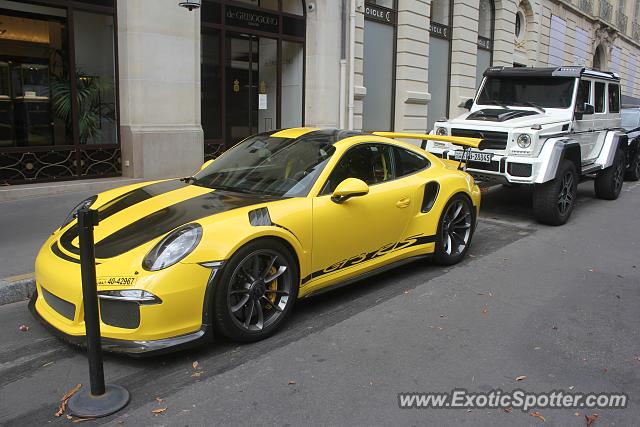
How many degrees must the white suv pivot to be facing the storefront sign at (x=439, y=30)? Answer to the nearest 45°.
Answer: approximately 135° to its right

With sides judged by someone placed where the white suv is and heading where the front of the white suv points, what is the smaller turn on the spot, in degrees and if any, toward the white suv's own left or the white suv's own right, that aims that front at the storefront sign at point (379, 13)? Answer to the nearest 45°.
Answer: approximately 90° to the white suv's own right

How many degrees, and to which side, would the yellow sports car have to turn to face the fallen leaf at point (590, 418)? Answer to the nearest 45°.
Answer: approximately 90° to its left

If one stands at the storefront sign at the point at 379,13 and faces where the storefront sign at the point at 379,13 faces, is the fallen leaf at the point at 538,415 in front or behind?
in front

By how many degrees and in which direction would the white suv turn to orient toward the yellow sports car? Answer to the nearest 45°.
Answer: approximately 45° to its left

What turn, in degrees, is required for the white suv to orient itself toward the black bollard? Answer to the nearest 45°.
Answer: approximately 45° to its left

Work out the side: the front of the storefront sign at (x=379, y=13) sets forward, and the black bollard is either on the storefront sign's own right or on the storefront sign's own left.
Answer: on the storefront sign's own right

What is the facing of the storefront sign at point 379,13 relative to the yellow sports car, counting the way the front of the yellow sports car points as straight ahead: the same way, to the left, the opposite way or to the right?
to the left

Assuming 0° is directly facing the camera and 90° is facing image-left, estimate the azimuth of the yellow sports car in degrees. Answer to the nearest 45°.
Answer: approximately 45°

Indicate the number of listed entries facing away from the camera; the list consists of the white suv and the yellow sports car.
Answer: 0

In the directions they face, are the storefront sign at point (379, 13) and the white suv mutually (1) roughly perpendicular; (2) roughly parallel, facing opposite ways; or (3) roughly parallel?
roughly perpendicular

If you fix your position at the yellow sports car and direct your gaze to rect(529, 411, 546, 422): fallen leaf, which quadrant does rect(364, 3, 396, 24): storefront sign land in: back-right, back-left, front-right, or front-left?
back-left

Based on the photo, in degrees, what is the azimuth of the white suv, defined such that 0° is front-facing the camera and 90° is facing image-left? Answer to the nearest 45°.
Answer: approximately 45°

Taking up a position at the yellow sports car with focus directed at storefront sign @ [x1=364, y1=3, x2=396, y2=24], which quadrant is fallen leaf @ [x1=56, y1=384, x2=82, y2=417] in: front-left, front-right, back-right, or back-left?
back-left

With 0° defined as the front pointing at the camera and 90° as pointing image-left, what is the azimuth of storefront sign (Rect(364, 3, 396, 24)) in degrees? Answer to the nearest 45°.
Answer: approximately 315°
